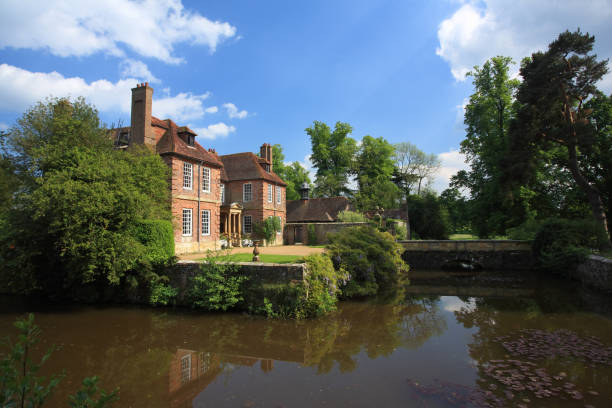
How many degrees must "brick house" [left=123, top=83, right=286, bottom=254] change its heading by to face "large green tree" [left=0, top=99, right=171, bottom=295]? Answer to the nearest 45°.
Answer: approximately 90° to its right

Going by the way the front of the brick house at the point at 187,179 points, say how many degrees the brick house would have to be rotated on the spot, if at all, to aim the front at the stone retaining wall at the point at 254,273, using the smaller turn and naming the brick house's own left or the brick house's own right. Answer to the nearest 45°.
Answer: approximately 45° to the brick house's own right

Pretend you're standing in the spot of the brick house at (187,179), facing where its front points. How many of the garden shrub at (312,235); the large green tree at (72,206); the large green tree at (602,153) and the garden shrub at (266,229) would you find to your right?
1

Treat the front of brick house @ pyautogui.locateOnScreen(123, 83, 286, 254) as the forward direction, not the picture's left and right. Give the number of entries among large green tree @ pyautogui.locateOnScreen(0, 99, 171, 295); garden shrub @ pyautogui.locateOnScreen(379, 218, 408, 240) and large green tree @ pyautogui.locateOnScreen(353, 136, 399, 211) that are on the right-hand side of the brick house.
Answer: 1

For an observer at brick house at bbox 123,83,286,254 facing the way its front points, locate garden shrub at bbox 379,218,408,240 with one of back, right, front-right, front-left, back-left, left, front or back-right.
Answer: front-left

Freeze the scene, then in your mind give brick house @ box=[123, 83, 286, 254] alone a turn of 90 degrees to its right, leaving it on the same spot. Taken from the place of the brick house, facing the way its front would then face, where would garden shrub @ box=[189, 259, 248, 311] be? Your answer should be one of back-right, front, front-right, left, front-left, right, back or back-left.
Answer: front-left

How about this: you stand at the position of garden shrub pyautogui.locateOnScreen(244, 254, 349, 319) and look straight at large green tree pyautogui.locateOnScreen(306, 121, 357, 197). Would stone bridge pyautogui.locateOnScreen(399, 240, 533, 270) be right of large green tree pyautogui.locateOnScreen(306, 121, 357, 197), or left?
right

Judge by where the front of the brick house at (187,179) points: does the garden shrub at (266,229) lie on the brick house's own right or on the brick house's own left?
on the brick house's own left

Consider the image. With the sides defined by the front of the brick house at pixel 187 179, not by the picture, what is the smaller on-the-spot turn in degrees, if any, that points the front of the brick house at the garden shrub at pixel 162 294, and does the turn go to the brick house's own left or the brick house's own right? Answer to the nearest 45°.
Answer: approximately 45° to the brick house's own right

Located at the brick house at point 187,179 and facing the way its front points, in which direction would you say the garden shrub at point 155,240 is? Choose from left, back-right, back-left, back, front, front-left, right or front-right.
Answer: front-right

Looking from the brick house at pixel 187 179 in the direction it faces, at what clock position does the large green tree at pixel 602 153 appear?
The large green tree is roughly at 11 o'clock from the brick house.

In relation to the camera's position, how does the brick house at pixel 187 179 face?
facing the viewer and to the right of the viewer

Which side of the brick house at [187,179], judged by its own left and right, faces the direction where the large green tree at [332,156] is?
left

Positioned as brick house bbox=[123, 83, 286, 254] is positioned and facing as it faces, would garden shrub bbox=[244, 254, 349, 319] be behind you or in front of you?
in front

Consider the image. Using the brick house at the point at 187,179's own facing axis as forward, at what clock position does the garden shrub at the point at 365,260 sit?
The garden shrub is roughly at 12 o'clock from the brick house.
